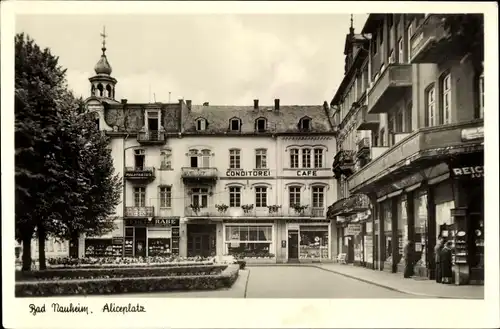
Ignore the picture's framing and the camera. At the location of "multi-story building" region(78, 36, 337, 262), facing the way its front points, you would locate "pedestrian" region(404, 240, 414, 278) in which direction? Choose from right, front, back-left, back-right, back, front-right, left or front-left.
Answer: left

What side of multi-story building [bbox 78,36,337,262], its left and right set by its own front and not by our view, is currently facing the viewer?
front

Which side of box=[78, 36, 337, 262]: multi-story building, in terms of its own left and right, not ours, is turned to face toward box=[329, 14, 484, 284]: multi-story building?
left

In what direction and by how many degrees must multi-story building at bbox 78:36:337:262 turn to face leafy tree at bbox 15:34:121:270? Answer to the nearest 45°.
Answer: approximately 90° to its right

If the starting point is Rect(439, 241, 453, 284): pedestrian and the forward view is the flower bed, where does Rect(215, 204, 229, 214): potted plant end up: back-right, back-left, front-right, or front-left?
front-right

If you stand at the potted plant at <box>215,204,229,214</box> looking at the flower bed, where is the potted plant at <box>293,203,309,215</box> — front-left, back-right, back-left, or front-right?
back-left
